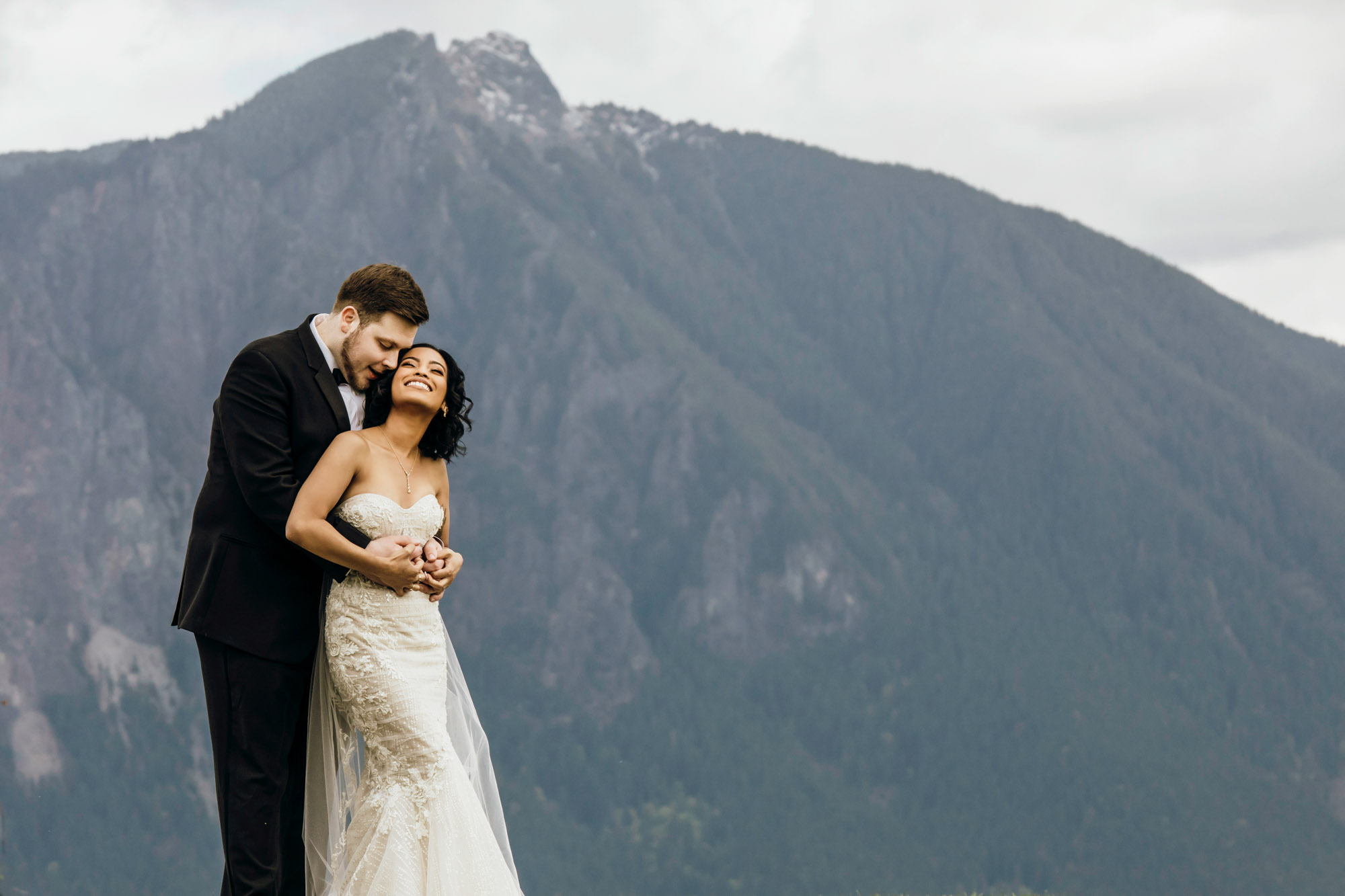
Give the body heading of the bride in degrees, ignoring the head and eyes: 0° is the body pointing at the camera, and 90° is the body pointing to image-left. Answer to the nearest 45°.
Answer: approximately 315°
